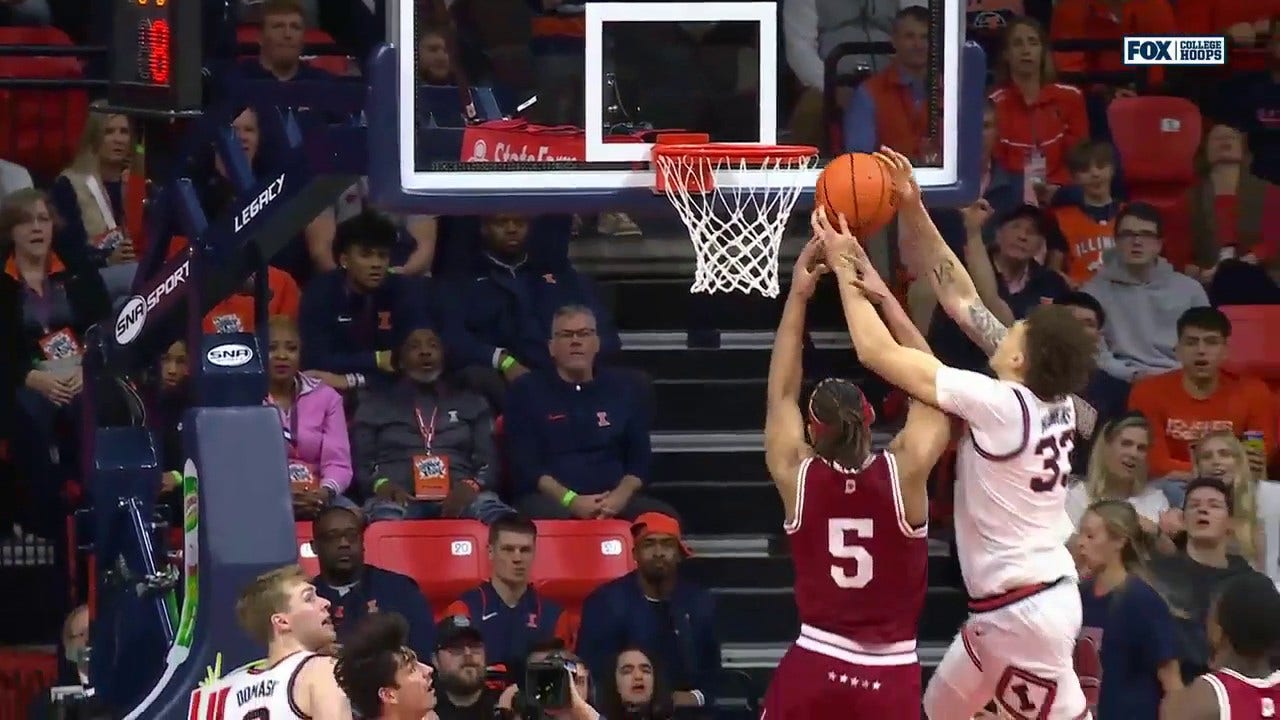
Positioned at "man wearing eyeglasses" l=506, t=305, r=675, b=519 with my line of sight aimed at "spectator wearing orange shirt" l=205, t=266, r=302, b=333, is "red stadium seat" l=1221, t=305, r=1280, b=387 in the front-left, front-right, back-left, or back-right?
back-right

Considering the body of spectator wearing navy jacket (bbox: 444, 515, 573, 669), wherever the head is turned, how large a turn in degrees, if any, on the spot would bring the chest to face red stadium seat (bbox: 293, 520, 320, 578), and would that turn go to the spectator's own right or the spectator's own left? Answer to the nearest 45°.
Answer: approximately 90° to the spectator's own right

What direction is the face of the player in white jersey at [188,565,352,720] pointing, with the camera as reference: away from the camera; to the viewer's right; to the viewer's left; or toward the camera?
to the viewer's right

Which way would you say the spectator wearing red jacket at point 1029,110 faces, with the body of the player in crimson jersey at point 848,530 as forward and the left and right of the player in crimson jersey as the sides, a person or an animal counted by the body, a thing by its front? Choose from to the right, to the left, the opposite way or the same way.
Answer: the opposite way

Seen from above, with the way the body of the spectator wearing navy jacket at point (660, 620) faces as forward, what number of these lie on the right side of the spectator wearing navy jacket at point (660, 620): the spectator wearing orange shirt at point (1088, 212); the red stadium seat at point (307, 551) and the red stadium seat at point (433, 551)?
2

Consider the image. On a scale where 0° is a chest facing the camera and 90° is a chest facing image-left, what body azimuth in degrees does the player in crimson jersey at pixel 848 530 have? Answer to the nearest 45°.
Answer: approximately 180°

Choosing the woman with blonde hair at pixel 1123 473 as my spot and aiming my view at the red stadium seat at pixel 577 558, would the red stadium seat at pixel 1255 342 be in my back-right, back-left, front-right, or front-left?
back-right

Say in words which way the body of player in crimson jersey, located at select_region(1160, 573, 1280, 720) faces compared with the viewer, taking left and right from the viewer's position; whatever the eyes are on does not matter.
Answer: facing away from the viewer and to the left of the viewer

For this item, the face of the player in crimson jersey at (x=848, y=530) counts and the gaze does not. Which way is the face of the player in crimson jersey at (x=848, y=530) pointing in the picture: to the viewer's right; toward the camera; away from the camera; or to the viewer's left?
away from the camera

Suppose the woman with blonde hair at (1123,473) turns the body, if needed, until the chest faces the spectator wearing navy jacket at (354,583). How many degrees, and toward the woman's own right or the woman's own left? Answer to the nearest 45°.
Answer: approximately 45° to the woman's own right

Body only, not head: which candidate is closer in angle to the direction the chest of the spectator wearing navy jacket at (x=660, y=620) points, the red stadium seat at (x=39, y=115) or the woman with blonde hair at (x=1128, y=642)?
the woman with blonde hair
